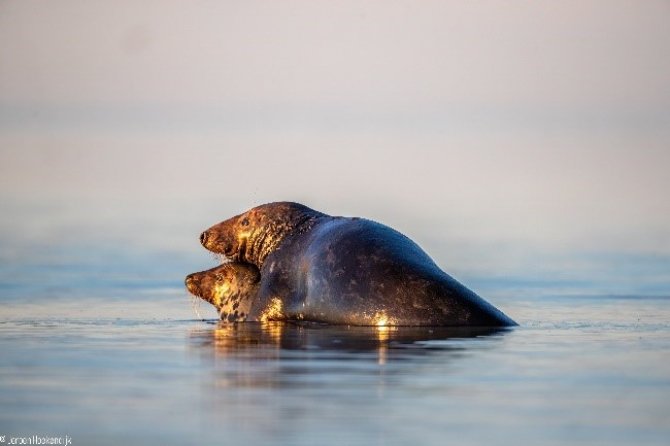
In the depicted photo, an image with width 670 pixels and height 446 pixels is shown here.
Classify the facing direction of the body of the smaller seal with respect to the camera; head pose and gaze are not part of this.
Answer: to the viewer's left

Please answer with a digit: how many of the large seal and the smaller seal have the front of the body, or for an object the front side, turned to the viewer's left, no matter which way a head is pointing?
2

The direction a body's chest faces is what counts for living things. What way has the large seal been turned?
to the viewer's left
